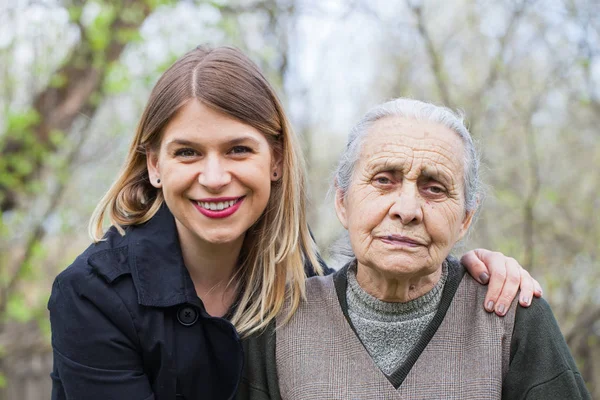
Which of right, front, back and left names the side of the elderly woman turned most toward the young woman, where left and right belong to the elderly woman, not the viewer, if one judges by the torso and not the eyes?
right

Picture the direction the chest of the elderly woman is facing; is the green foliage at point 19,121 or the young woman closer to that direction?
the young woman

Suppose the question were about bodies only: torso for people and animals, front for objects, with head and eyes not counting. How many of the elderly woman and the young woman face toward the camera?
2

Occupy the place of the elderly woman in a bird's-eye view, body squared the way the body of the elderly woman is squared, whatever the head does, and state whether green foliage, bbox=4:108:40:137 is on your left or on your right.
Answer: on your right

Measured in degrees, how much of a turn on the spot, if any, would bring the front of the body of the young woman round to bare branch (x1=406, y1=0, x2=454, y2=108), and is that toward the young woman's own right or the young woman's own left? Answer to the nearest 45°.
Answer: approximately 135° to the young woman's own left

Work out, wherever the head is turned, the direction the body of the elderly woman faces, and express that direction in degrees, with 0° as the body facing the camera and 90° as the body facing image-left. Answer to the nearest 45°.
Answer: approximately 0°

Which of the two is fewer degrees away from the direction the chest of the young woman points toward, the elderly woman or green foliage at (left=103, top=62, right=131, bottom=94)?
the elderly woman

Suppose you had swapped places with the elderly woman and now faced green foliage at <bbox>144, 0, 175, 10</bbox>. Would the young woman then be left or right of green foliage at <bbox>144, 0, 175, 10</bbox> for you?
left

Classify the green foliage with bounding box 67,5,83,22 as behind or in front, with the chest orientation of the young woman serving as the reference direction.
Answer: behind

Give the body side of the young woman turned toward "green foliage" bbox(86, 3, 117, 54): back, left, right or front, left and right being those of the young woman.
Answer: back
